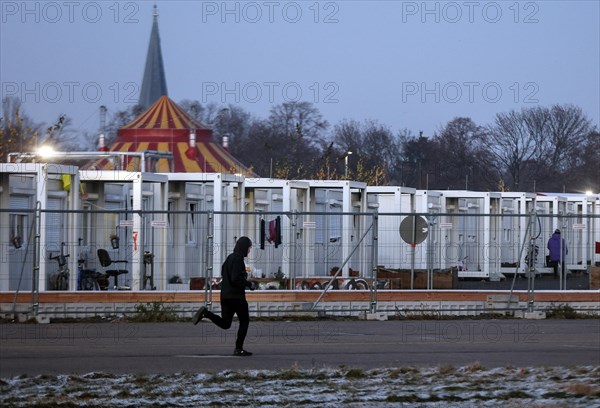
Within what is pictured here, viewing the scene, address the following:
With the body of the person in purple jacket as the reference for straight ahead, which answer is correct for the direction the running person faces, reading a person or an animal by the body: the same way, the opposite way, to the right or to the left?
to the right

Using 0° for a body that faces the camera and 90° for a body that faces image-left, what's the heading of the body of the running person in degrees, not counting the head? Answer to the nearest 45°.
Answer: approximately 270°

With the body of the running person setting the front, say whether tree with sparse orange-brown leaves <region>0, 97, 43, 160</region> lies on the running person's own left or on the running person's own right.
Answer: on the running person's own left

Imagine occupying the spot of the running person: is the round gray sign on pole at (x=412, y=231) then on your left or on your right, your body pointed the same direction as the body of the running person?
on your left

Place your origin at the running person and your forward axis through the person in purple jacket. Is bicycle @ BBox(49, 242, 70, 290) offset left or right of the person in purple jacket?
left
